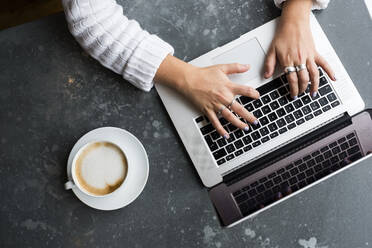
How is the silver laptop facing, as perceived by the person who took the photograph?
facing away from the viewer and to the left of the viewer
